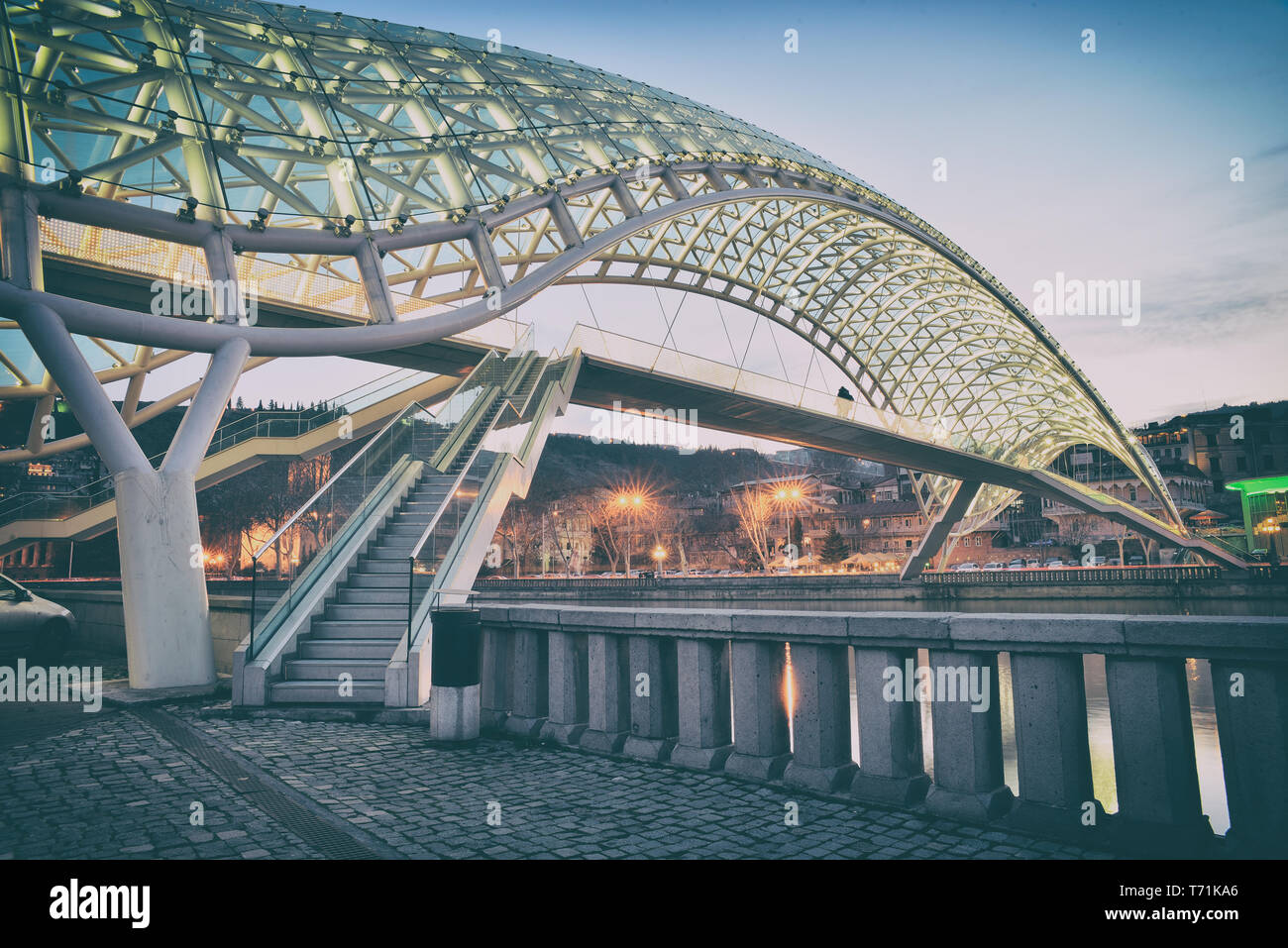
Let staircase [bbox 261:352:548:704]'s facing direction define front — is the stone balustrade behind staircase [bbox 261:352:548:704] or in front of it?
in front

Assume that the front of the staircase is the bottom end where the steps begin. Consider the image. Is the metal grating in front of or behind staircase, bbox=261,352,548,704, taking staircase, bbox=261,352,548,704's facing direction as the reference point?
in front

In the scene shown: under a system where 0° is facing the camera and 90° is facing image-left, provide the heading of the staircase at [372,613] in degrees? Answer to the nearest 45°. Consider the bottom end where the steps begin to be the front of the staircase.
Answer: approximately 0°

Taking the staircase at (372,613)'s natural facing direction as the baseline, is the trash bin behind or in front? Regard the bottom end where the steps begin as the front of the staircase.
in front

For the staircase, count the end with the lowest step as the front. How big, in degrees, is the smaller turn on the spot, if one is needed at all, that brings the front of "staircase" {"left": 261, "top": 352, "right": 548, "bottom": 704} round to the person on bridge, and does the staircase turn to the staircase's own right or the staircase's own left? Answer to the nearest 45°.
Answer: approximately 135° to the staircase's own left
